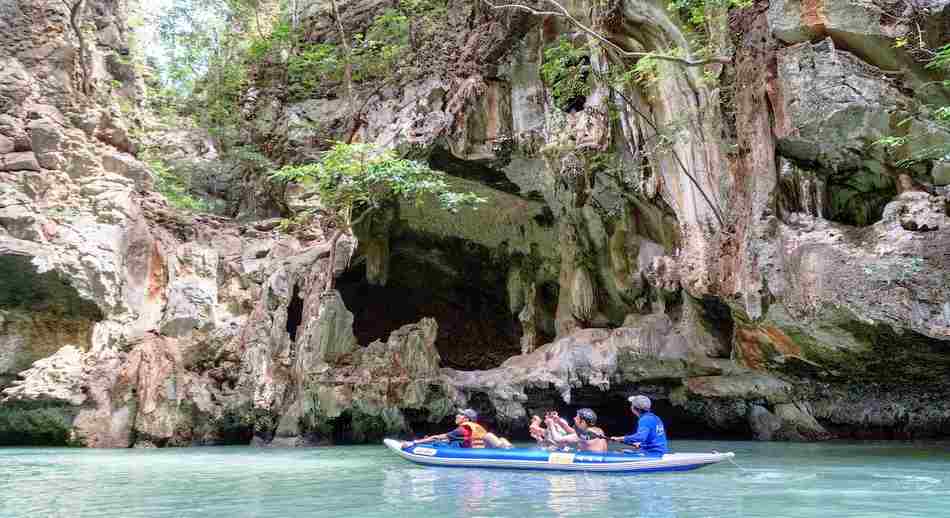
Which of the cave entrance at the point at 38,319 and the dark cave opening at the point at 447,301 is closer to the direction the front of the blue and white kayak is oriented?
the cave entrance

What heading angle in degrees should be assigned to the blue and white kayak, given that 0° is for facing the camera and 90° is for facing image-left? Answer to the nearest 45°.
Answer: approximately 90°

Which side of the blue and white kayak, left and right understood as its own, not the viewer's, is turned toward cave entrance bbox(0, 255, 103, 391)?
front

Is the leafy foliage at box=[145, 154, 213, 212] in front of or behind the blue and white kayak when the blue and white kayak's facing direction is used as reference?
in front

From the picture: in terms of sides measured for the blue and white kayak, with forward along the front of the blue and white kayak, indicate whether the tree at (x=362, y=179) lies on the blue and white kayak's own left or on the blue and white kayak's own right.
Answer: on the blue and white kayak's own right

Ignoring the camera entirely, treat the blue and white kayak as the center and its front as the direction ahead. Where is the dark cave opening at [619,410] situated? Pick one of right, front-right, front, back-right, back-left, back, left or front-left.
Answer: right

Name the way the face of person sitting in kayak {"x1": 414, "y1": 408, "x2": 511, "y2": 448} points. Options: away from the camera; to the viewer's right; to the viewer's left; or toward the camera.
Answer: to the viewer's left
